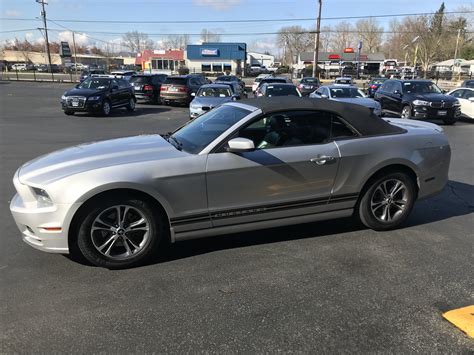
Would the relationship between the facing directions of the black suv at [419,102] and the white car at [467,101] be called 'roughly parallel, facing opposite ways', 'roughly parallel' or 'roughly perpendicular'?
roughly parallel

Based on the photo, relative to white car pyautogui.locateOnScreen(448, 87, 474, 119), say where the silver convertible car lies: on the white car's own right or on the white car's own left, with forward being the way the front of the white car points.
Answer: on the white car's own right

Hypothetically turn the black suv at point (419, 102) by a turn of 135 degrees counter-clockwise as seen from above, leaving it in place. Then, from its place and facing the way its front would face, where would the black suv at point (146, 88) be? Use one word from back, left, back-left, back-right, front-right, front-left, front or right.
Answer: left

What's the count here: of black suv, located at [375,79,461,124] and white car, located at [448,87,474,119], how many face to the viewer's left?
0

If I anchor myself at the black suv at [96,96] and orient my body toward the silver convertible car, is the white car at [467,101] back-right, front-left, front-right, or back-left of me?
front-left

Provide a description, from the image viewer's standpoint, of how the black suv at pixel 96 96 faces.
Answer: facing the viewer and to the left of the viewer

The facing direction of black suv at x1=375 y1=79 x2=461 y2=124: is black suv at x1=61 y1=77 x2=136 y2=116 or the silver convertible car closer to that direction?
the silver convertible car

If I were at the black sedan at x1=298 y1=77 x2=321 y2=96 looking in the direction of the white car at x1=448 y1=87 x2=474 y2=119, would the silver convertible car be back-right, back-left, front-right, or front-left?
front-right

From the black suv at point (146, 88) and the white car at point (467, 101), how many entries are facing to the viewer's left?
0

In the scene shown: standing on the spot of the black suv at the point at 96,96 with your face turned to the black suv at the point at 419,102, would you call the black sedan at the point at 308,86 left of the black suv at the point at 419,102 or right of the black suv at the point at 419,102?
left

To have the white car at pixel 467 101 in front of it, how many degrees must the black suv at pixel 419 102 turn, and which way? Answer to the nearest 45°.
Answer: approximately 90° to its left

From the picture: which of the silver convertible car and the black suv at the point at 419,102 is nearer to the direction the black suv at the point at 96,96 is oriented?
the silver convertible car

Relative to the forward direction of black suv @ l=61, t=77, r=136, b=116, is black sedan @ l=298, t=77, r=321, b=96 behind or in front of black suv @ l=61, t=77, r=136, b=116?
behind

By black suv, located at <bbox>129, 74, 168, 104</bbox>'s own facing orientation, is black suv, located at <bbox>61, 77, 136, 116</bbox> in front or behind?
behind

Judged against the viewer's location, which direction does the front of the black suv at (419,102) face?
facing the viewer and to the right of the viewer

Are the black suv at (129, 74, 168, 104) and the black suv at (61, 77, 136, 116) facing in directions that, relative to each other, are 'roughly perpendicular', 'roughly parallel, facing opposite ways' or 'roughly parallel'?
roughly parallel, facing opposite ways

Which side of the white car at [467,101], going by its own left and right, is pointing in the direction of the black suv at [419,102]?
right

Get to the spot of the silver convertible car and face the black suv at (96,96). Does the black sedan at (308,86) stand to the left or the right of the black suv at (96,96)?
right

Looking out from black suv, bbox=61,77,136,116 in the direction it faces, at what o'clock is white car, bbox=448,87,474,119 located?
The white car is roughly at 8 o'clock from the black suv.

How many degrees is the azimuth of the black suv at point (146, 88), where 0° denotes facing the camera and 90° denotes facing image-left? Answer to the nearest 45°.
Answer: approximately 225°

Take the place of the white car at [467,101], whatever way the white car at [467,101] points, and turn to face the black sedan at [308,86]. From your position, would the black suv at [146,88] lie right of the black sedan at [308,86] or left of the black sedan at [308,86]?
left
